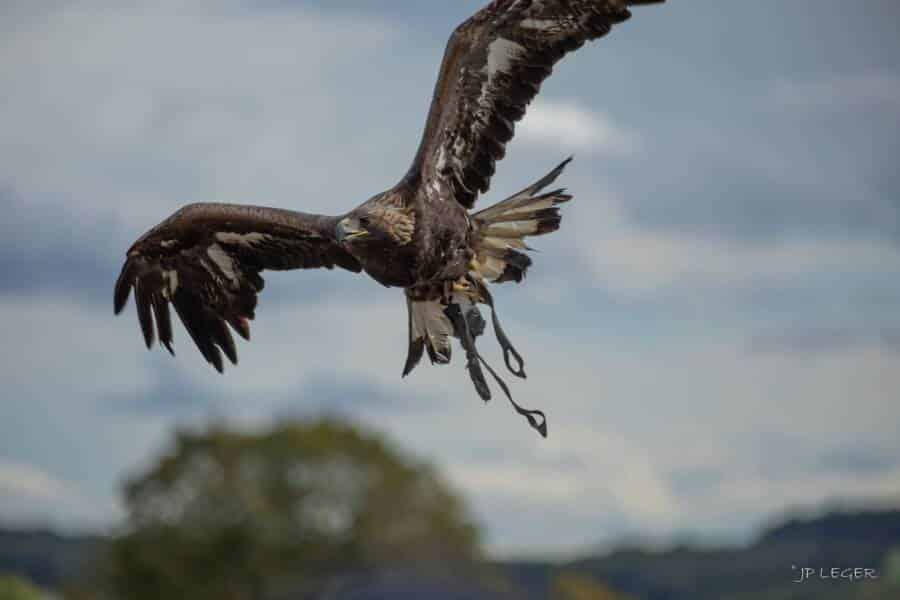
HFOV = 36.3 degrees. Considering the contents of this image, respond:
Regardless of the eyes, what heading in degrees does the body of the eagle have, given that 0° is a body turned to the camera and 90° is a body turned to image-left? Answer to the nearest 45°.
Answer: approximately 45°
